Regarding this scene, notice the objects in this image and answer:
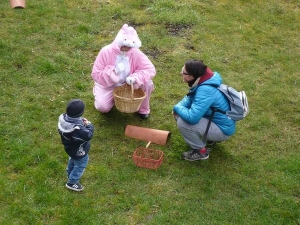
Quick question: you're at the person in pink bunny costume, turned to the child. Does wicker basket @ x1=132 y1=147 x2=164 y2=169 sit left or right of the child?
left

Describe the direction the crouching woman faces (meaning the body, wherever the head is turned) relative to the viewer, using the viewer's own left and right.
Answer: facing to the left of the viewer

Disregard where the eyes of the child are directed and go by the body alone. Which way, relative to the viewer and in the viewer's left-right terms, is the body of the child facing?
facing away from the viewer and to the right of the viewer

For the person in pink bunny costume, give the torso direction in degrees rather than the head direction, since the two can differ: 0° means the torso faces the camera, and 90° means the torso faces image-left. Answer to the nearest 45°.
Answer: approximately 0°

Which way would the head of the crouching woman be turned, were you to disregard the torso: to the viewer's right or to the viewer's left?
to the viewer's left

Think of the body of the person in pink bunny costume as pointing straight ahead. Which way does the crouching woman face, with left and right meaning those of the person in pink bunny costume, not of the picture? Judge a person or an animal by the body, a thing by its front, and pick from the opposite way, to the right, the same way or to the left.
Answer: to the right
